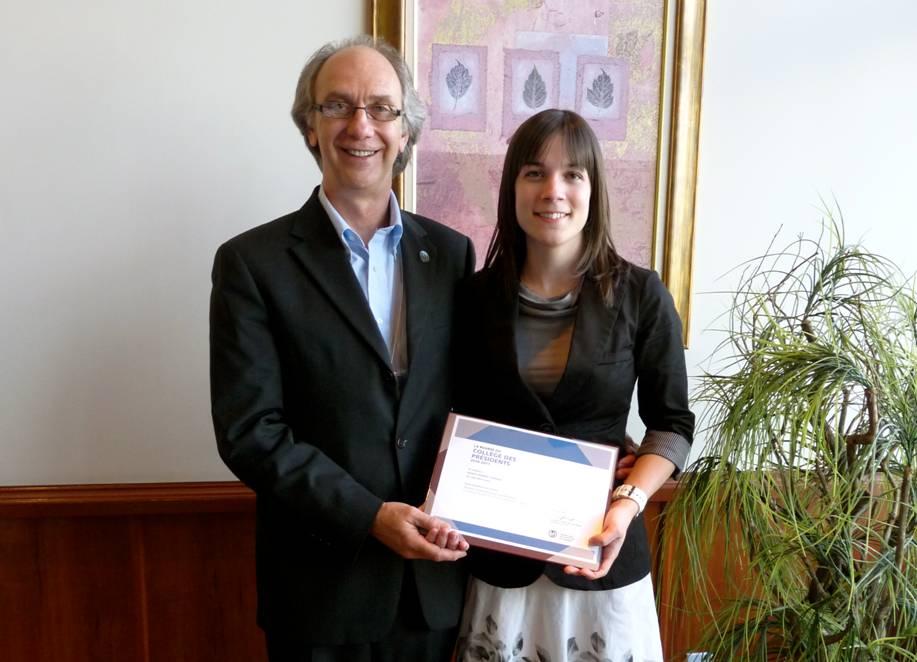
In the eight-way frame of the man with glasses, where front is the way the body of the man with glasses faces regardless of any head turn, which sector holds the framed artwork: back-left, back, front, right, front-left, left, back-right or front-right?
left

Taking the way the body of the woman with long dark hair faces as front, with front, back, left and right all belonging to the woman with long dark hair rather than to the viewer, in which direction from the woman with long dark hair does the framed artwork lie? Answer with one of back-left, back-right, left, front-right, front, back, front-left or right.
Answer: back

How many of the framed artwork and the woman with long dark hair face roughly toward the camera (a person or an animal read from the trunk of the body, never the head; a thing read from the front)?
2

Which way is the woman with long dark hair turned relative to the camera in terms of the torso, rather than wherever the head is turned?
toward the camera

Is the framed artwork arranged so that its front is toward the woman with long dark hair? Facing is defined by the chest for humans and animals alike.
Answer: yes

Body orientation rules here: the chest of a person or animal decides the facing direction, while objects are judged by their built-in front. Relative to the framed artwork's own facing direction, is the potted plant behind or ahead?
ahead

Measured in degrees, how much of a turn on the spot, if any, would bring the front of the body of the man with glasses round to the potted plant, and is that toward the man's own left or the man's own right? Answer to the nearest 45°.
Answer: approximately 45° to the man's own left

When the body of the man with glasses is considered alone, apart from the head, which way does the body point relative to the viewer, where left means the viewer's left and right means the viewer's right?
facing the viewer and to the right of the viewer

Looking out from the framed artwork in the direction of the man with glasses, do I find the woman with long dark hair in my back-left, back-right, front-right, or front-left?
front-left

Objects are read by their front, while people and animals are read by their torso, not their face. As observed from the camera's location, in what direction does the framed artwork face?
facing the viewer

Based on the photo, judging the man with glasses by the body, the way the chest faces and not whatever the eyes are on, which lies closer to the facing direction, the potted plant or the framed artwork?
the potted plant

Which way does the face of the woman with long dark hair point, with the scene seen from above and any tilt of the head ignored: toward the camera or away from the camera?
toward the camera
